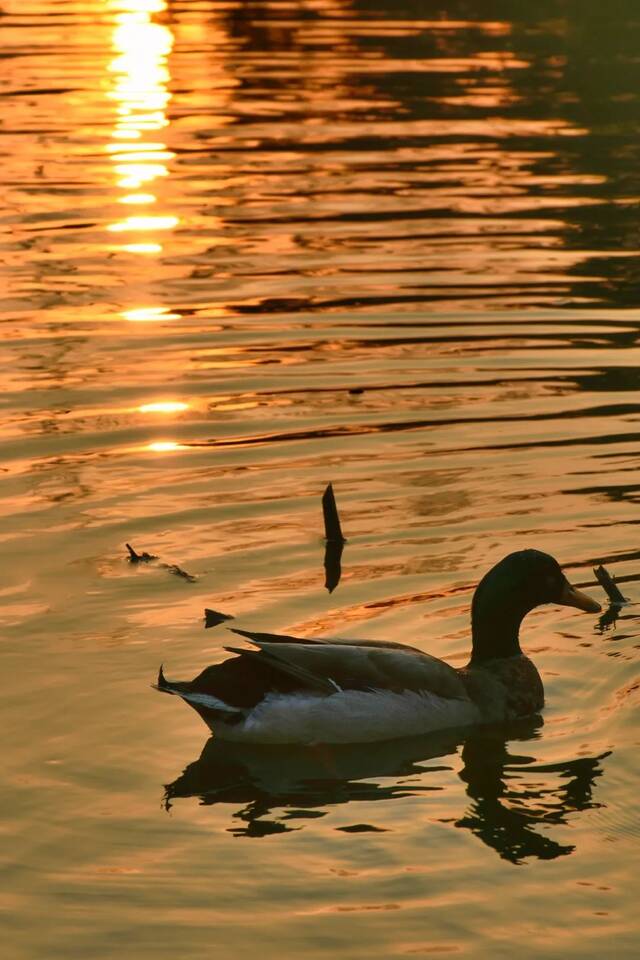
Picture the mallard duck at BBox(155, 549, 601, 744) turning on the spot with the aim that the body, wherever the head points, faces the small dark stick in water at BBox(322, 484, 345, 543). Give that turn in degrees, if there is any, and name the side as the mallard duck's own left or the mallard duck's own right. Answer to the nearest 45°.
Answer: approximately 90° to the mallard duck's own left

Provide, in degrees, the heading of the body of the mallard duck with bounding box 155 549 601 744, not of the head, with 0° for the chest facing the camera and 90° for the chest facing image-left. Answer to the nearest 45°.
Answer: approximately 270°

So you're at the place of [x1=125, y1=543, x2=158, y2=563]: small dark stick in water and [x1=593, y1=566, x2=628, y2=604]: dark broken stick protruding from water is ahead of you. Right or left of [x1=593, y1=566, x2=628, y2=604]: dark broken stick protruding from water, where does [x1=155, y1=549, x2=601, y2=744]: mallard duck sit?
right

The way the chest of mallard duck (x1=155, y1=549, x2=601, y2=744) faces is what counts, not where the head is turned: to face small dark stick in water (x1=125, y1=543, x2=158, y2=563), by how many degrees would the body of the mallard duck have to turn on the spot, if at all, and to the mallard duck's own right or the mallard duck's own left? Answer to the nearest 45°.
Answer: approximately 135° to the mallard duck's own left

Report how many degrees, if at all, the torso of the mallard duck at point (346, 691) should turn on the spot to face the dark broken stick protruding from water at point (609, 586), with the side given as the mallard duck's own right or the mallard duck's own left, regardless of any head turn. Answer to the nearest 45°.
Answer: approximately 45° to the mallard duck's own left

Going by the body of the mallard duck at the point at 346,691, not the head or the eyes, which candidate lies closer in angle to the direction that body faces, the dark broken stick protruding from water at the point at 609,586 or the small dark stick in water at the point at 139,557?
the dark broken stick protruding from water

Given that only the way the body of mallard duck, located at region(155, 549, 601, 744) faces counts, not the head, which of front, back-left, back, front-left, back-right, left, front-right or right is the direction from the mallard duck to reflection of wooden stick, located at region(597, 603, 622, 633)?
front-left

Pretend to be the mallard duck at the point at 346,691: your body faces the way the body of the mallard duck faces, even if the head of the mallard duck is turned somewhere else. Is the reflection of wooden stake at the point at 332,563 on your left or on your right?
on your left
